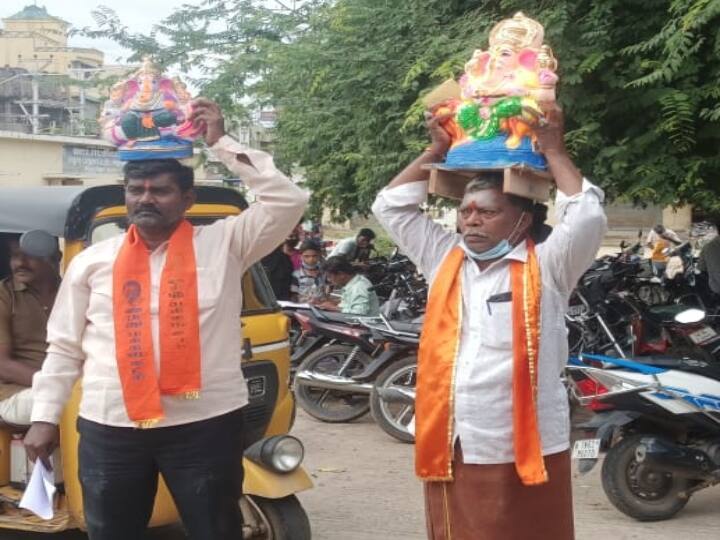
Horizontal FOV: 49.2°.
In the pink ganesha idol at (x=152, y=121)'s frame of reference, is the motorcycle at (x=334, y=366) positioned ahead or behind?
behind

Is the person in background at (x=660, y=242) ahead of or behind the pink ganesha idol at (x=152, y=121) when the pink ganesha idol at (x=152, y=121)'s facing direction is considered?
behind

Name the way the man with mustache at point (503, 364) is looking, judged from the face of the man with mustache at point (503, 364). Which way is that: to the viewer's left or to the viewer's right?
to the viewer's left

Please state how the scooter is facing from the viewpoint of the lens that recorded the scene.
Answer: facing away from the viewer and to the right of the viewer

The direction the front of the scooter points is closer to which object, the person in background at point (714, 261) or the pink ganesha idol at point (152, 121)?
the person in background

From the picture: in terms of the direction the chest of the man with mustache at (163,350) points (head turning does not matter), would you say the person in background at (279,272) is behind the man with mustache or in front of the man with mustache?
behind

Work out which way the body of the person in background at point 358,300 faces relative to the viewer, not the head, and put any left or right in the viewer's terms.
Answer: facing to the left of the viewer

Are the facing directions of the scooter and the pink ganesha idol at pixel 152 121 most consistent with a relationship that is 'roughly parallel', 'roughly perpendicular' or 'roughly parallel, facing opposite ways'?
roughly perpendicular

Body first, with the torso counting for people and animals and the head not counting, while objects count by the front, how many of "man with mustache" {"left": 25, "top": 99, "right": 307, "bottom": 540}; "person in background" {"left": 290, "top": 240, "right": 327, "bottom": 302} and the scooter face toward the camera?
2
